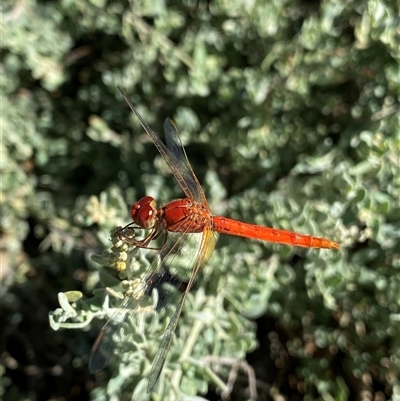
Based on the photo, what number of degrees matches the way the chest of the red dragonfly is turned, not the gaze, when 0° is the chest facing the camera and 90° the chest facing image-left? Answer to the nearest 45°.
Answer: approximately 90°
